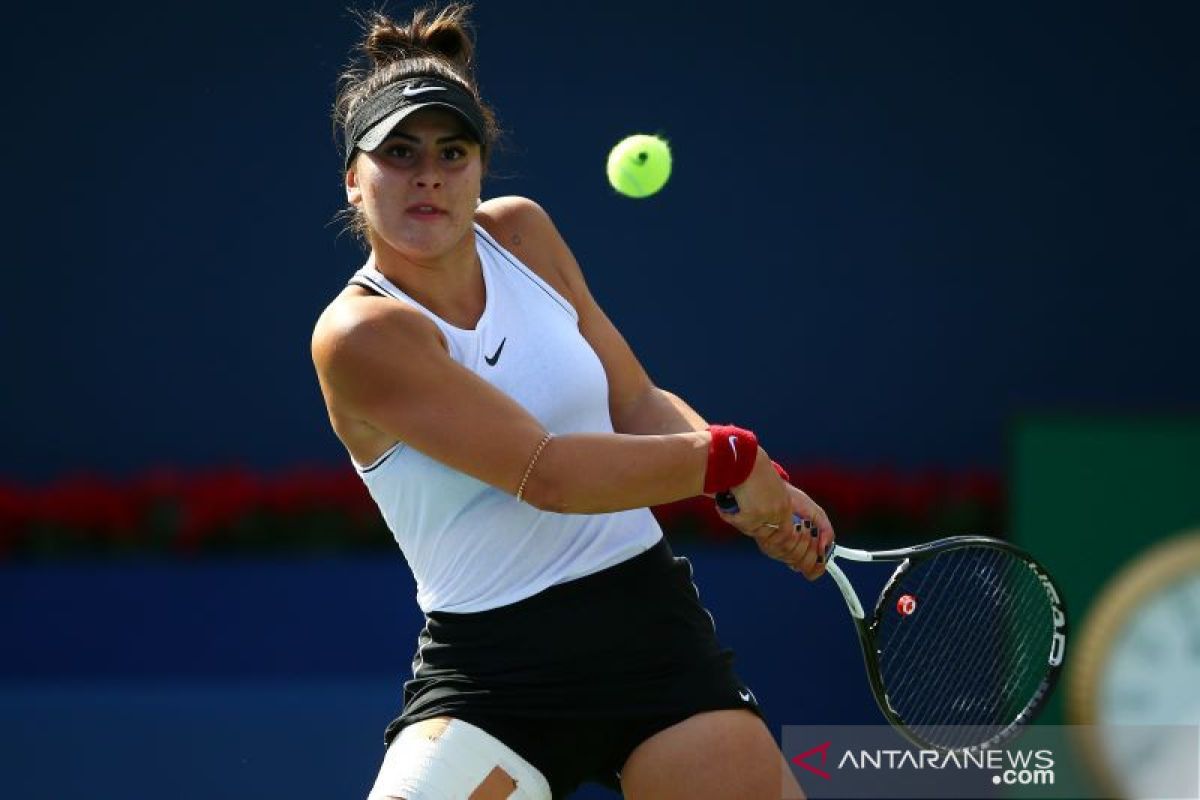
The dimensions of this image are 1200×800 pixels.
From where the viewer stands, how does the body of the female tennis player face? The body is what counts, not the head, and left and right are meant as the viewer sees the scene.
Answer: facing the viewer and to the right of the viewer
